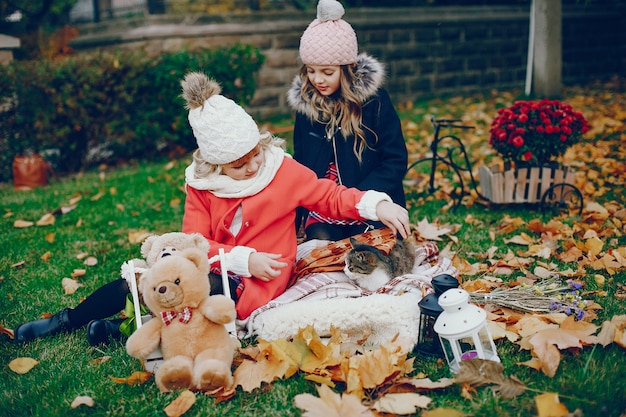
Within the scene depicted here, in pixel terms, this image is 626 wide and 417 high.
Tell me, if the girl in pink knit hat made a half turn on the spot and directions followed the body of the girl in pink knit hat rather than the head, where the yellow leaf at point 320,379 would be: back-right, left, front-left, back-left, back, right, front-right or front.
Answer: back-right

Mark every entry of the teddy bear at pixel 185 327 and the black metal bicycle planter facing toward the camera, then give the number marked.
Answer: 1

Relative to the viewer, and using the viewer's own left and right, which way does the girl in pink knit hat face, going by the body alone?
facing the viewer and to the left of the viewer

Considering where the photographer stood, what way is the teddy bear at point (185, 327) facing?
facing the viewer

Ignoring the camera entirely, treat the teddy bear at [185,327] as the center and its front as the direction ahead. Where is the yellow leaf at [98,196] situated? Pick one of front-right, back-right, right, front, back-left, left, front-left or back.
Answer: back

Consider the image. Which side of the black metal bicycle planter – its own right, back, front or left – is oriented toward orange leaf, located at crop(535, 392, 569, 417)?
left

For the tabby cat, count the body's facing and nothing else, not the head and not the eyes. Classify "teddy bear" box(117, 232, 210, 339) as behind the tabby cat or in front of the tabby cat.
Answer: in front

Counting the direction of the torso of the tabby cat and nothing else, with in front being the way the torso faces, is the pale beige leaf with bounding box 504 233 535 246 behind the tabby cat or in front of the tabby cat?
behind

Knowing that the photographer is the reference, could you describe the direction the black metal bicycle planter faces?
facing to the left of the viewer

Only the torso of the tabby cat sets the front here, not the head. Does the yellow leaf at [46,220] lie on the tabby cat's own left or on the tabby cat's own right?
on the tabby cat's own right

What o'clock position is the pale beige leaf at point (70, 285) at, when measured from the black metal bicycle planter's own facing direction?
The pale beige leaf is roughly at 11 o'clock from the black metal bicycle planter.
